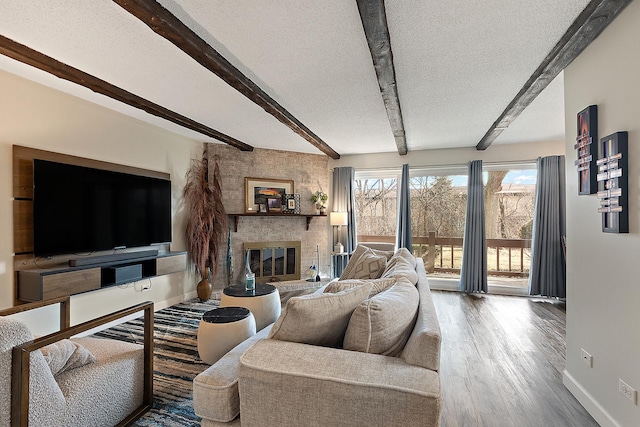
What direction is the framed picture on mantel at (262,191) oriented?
toward the camera

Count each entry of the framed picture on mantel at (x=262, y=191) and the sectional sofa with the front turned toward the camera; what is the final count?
1

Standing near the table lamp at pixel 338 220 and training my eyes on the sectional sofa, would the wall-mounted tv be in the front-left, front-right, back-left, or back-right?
front-right

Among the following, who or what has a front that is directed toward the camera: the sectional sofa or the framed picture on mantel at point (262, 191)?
the framed picture on mantel

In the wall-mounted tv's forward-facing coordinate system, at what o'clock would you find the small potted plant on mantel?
The small potted plant on mantel is roughly at 10 o'clock from the wall-mounted tv.

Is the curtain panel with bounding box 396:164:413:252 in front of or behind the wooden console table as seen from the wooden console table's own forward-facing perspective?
in front

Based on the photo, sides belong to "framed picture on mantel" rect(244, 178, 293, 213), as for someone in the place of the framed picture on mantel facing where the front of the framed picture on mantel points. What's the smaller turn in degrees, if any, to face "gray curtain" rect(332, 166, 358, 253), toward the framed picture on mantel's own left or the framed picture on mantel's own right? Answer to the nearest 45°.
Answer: approximately 90° to the framed picture on mantel's own left

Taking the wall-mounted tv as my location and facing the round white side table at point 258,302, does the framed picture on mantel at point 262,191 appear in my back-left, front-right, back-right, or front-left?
front-left

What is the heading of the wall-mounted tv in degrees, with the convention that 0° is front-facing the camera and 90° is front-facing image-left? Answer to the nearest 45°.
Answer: approximately 315°

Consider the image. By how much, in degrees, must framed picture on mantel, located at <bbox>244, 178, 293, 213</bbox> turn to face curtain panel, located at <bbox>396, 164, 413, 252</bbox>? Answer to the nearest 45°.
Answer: approximately 90° to its left

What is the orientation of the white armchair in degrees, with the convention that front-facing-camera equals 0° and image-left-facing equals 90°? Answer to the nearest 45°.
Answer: approximately 225°

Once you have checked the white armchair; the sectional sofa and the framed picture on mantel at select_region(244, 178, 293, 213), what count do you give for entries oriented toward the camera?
1

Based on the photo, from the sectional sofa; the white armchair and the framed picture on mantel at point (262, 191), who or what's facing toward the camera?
the framed picture on mantel

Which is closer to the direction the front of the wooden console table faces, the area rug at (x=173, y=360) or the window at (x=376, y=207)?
the area rug

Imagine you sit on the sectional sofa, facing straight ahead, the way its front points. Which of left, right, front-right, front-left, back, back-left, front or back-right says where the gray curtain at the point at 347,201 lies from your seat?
right

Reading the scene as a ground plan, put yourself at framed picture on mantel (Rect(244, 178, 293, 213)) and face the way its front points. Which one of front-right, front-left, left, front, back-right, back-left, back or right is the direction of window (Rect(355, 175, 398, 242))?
left

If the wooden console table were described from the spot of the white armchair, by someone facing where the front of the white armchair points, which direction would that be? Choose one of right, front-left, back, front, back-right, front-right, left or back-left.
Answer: front-left

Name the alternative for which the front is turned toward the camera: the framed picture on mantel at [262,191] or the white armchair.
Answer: the framed picture on mantel
